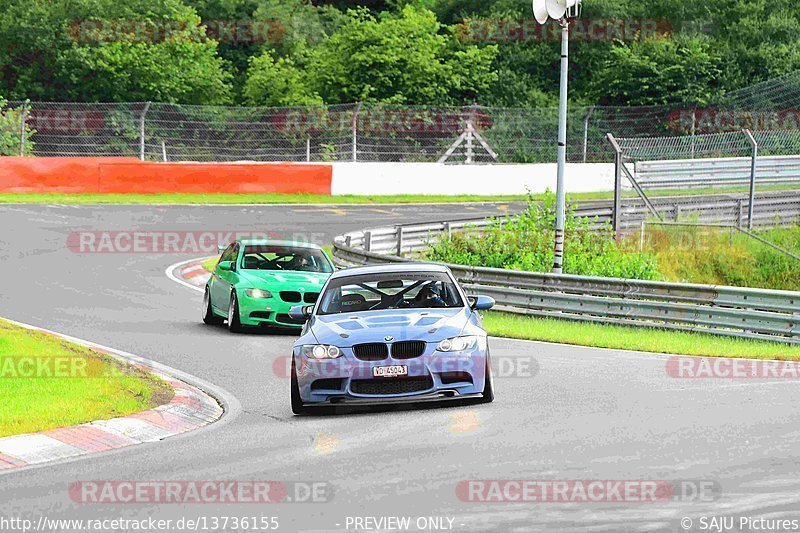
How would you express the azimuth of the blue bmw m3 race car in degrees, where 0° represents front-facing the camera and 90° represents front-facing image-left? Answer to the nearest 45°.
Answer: approximately 0°

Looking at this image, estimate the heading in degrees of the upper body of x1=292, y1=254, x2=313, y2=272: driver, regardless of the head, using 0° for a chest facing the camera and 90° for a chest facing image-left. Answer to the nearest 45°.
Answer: approximately 315°

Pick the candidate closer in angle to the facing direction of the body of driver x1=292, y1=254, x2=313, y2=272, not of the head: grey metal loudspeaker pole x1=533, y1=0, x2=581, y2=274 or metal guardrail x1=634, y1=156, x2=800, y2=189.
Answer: the grey metal loudspeaker pole

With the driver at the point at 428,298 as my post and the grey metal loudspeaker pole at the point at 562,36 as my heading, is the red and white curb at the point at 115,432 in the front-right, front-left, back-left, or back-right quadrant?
back-left

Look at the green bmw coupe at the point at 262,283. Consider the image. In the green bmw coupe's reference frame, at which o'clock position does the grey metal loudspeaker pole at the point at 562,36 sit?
The grey metal loudspeaker pole is roughly at 8 o'clock from the green bmw coupe.

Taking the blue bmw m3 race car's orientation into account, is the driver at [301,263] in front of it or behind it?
behind

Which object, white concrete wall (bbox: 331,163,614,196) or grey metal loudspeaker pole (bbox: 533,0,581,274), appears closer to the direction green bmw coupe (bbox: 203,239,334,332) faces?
the grey metal loudspeaker pole

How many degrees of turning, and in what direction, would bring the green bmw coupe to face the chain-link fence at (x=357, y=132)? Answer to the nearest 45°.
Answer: approximately 135° to its left

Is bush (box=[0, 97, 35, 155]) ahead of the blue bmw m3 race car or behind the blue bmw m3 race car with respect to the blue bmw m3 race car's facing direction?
behind

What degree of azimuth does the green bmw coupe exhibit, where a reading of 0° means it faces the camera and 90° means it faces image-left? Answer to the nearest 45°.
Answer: approximately 315°
